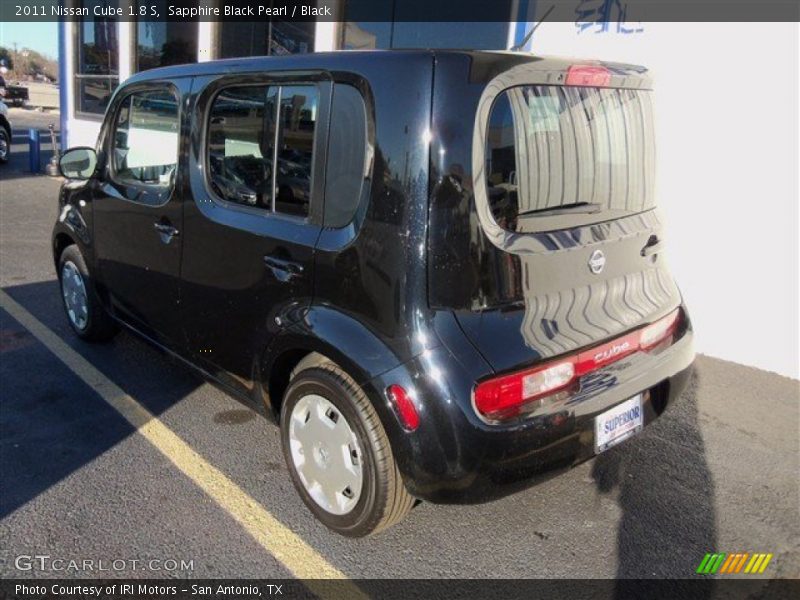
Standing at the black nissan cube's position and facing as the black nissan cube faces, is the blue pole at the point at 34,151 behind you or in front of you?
in front

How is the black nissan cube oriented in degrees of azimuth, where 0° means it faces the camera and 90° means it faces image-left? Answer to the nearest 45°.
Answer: approximately 135°

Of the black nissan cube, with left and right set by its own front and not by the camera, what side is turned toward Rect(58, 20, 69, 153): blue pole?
front
